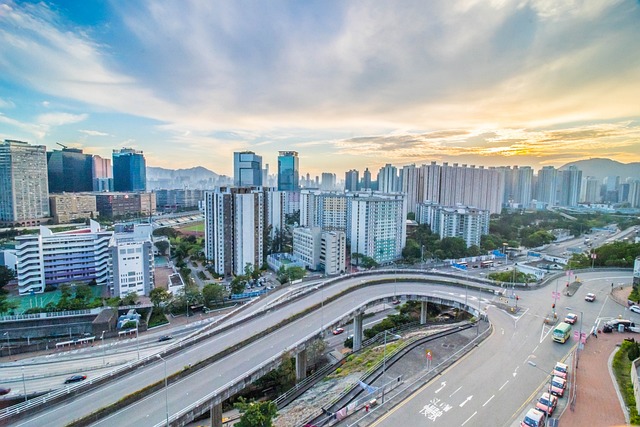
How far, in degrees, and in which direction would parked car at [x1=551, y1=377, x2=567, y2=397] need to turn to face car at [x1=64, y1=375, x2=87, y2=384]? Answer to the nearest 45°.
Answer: approximately 45° to its right

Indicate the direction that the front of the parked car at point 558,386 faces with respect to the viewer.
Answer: facing the viewer and to the left of the viewer

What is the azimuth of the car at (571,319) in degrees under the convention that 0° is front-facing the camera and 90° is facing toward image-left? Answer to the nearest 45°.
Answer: approximately 45°

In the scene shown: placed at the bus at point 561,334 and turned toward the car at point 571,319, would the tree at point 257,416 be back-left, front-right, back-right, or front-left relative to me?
back-left

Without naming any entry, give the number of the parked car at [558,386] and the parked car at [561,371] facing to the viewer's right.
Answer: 0

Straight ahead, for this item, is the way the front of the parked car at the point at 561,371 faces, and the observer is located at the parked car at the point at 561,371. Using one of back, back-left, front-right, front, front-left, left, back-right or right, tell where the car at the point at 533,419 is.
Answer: front-left

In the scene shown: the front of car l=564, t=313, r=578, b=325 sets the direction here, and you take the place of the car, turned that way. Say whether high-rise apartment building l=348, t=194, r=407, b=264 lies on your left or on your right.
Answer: on your right

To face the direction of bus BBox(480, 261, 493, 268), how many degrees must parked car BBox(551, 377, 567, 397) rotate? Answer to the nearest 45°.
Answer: approximately 135° to its right

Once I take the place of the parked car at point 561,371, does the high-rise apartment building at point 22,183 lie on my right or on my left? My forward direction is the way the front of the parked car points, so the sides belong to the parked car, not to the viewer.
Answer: on my right
